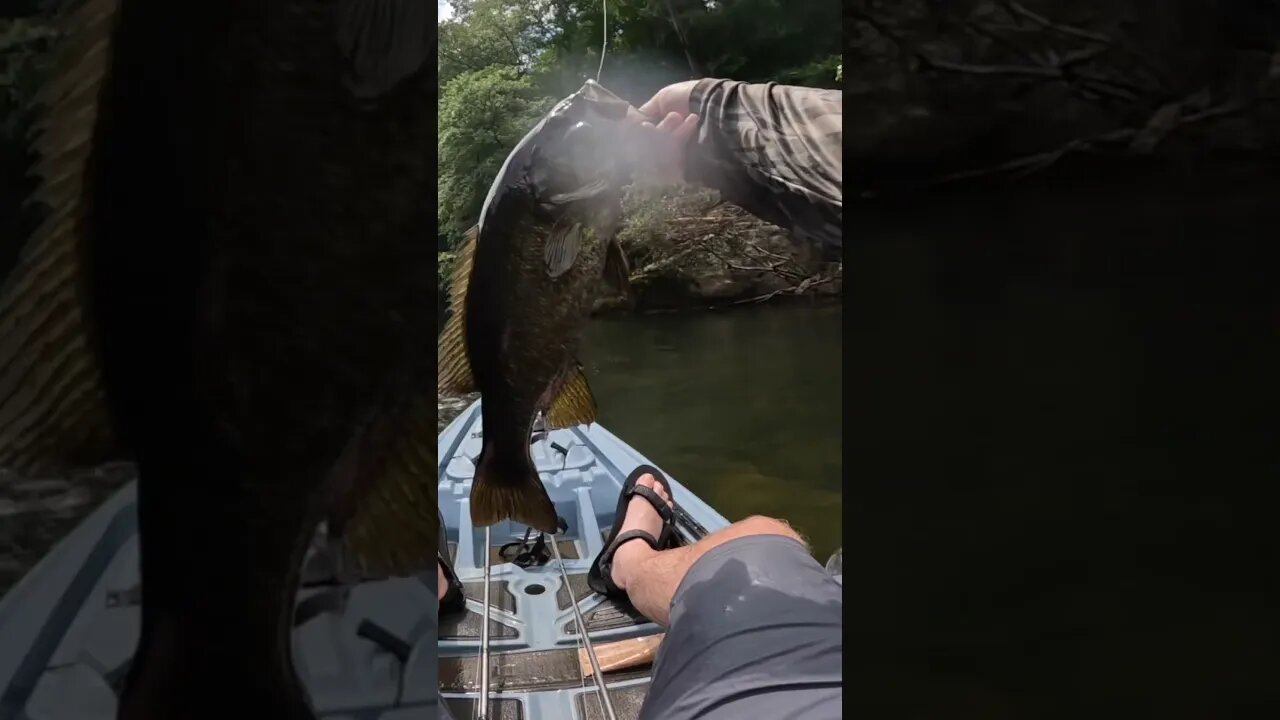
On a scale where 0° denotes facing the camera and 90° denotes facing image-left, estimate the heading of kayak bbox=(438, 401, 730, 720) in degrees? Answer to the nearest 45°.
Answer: approximately 180°
